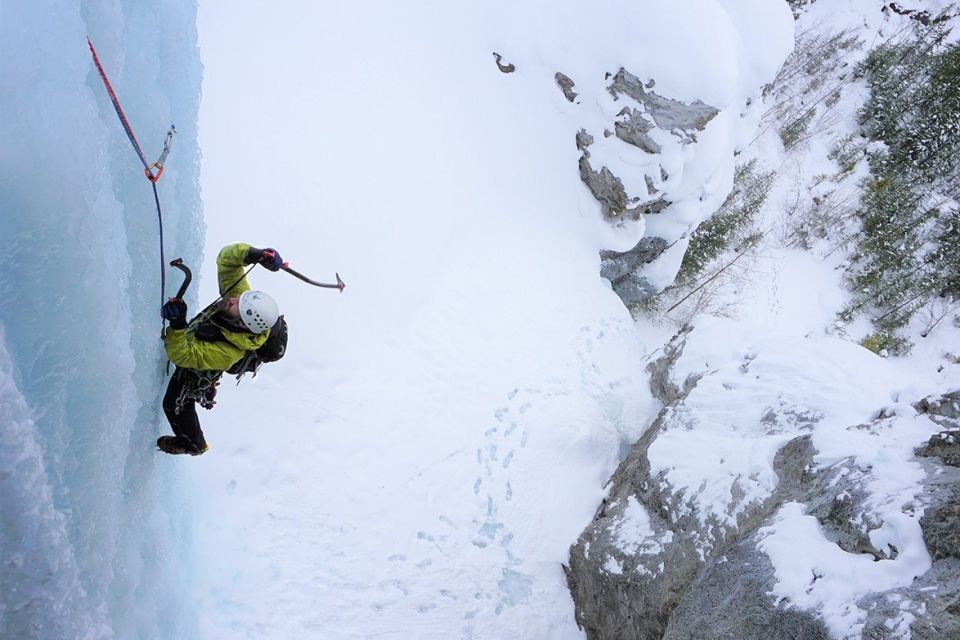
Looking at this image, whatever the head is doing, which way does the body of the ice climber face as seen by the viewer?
to the viewer's left
